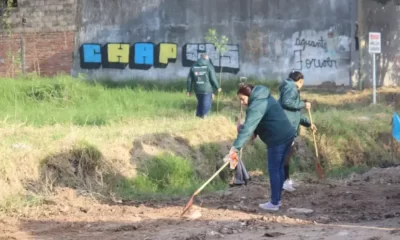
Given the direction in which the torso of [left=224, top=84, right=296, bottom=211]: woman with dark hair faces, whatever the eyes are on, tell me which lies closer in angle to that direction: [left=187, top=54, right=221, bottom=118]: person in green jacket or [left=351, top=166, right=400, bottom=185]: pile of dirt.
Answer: the person in green jacket

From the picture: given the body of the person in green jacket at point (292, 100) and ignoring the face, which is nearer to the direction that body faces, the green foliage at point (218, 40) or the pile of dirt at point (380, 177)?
the pile of dirt

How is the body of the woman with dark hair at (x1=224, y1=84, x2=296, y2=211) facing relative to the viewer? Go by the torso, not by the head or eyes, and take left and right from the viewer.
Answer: facing to the left of the viewer

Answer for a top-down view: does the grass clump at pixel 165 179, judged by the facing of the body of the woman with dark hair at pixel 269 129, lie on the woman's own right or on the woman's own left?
on the woman's own right

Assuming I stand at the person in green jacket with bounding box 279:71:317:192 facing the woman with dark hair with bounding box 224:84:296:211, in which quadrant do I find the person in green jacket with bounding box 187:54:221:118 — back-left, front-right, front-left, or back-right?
back-right

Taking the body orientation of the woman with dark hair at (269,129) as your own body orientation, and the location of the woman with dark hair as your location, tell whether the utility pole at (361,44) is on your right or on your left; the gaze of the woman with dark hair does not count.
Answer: on your right

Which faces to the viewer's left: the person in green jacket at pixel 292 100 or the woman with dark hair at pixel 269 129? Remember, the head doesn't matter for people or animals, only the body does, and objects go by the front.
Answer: the woman with dark hair

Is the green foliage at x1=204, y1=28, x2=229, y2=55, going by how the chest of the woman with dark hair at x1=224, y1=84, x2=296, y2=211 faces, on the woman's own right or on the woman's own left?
on the woman's own right
